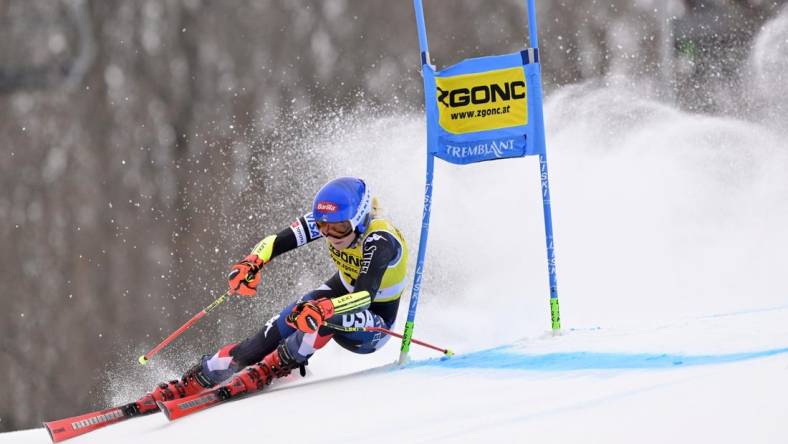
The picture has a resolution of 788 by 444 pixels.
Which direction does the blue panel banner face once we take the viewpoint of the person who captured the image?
facing the viewer

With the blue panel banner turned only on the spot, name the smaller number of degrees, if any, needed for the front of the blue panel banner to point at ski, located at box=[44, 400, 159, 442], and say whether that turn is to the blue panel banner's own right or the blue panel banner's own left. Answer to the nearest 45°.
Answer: approximately 90° to the blue panel banner's own right

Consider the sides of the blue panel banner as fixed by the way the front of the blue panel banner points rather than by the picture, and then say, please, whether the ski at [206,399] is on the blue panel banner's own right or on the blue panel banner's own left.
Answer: on the blue panel banner's own right
